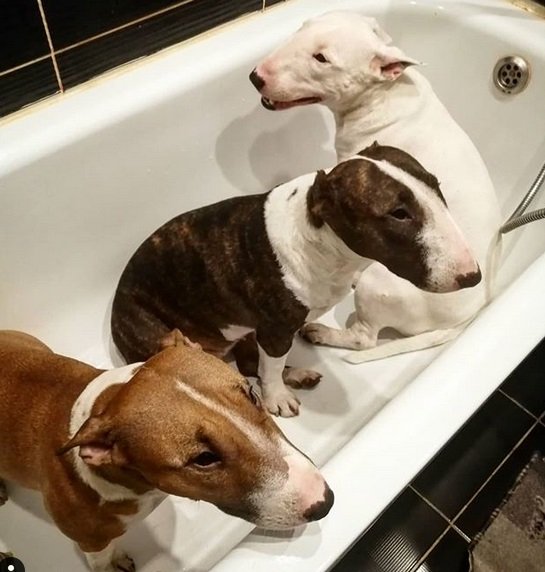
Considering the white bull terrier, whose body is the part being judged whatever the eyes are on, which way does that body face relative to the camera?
to the viewer's left

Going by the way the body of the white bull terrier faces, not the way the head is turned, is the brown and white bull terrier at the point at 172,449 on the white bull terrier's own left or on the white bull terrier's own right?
on the white bull terrier's own left
